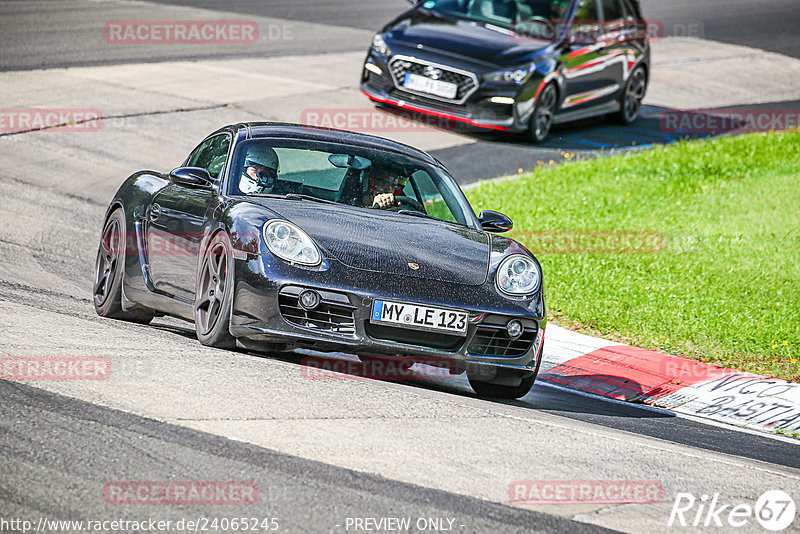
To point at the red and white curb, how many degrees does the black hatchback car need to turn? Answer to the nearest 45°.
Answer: approximately 45° to its left

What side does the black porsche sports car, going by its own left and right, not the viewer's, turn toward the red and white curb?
left

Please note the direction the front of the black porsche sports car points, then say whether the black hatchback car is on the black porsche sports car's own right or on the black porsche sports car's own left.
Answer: on the black porsche sports car's own left

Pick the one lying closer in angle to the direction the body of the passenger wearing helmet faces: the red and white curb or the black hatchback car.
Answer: the red and white curb

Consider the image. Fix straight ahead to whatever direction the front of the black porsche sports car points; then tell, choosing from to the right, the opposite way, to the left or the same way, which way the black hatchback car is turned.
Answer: to the right

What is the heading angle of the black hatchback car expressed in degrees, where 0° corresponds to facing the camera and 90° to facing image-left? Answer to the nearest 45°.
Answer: approximately 45°

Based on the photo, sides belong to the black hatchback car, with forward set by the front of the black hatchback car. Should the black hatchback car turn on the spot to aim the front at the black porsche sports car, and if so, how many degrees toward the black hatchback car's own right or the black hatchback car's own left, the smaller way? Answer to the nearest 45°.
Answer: approximately 45° to the black hatchback car's own left

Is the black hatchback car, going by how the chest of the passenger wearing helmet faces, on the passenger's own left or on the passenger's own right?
on the passenger's own left

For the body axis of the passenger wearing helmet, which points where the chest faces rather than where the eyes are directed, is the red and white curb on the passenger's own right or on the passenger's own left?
on the passenger's own left

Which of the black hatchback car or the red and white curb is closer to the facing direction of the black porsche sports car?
the red and white curb
